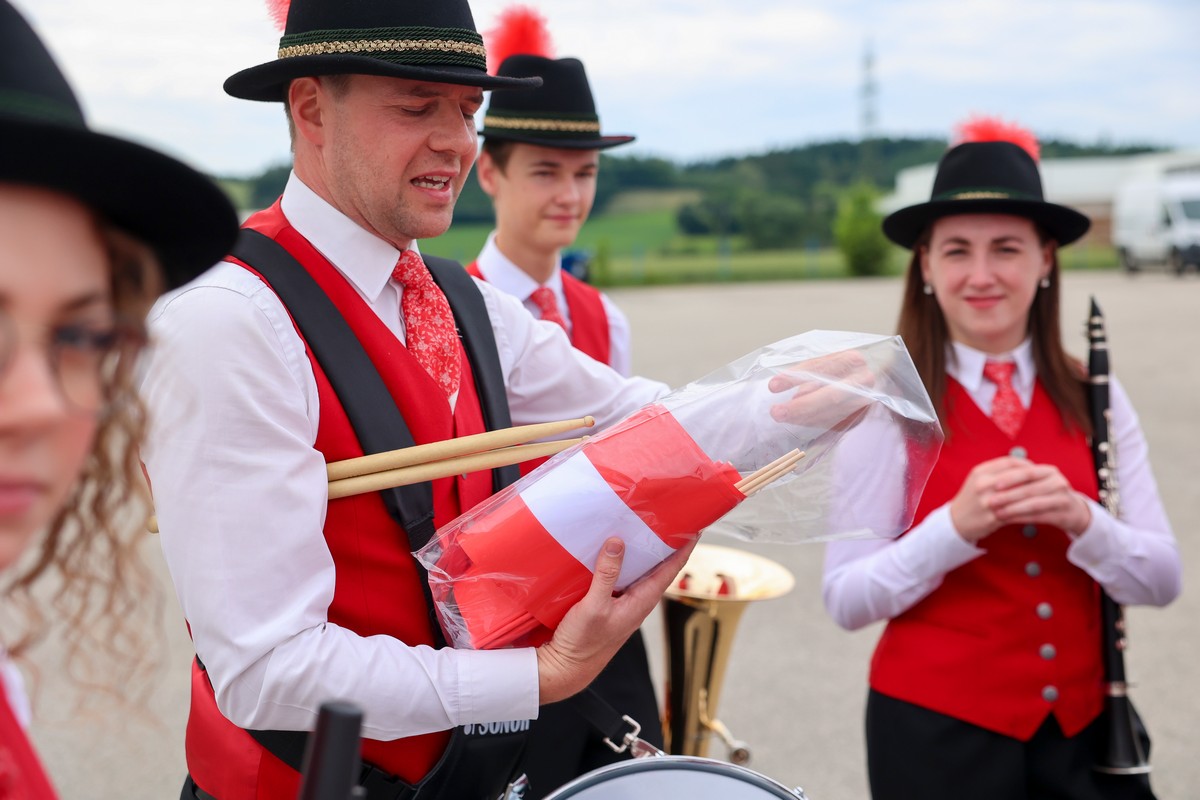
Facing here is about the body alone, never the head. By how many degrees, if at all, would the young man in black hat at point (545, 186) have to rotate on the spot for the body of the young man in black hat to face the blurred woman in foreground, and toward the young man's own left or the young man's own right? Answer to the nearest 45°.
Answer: approximately 45° to the young man's own right

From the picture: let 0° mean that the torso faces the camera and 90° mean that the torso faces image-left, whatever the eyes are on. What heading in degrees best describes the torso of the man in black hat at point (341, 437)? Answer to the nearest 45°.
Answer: approximately 315°

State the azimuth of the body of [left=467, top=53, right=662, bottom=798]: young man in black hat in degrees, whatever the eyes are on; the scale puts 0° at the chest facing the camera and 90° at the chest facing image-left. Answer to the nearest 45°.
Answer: approximately 315°

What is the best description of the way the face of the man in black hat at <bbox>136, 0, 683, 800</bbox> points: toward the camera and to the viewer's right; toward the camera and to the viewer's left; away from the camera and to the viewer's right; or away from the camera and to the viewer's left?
toward the camera and to the viewer's right

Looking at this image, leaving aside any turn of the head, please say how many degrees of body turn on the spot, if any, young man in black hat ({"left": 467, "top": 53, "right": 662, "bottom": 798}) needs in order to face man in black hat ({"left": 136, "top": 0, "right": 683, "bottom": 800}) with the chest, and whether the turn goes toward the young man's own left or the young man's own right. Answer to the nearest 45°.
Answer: approximately 45° to the young man's own right
